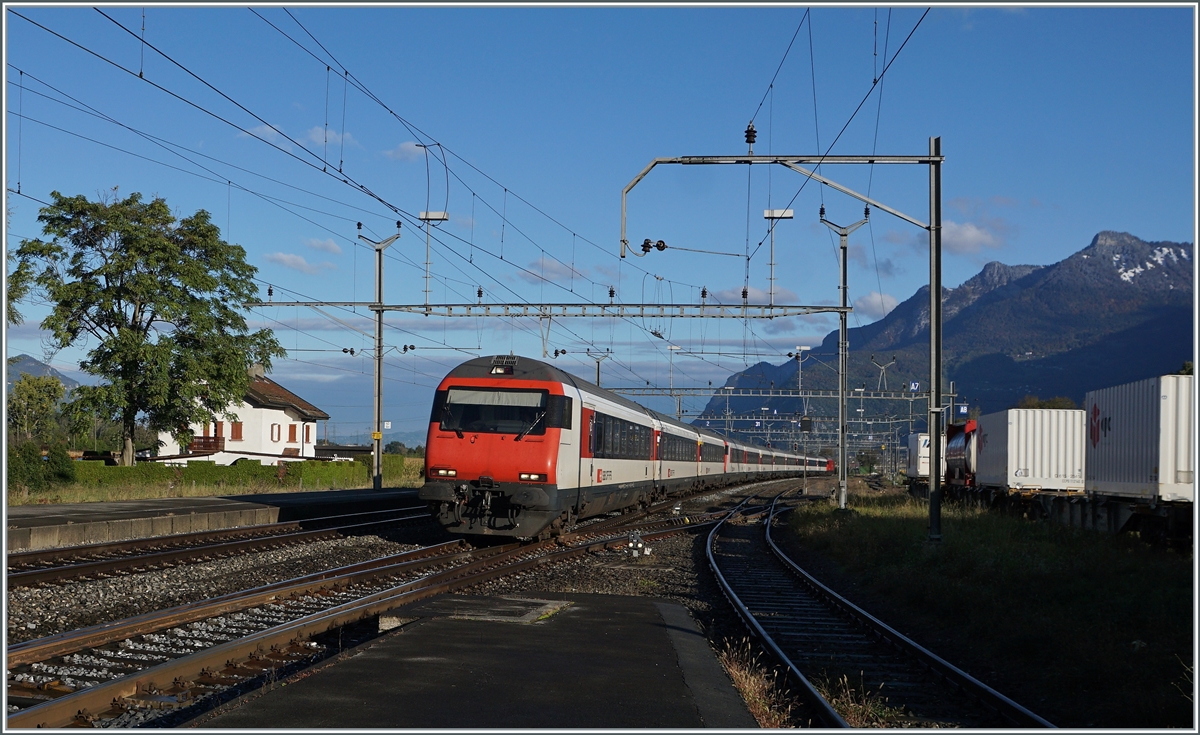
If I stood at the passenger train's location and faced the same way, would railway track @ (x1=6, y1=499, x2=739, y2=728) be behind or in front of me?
in front

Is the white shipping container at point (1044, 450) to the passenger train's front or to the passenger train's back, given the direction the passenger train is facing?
to the back

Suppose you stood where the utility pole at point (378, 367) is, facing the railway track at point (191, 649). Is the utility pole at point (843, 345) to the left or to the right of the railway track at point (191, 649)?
left

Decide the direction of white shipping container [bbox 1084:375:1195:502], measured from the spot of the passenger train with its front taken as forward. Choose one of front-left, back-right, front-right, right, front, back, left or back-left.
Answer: front-left

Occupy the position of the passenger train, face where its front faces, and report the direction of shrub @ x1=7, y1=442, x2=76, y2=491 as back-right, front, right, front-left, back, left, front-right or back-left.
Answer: right

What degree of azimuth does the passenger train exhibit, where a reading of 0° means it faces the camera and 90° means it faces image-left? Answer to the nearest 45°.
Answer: approximately 45°

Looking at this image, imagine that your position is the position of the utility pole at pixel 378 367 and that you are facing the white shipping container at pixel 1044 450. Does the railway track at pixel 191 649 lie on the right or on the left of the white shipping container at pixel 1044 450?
right
